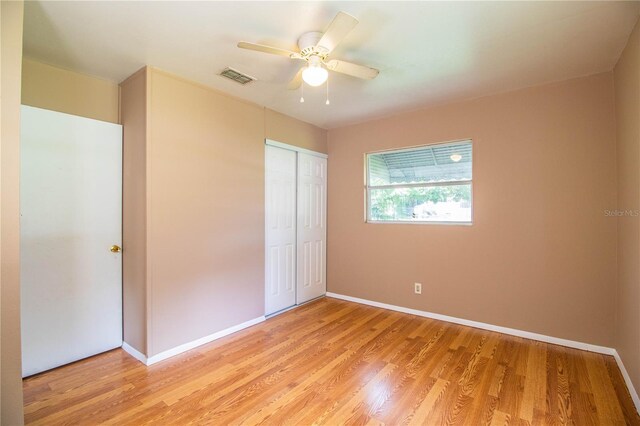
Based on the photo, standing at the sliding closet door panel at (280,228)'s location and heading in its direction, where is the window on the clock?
The window is roughly at 11 o'clock from the sliding closet door panel.

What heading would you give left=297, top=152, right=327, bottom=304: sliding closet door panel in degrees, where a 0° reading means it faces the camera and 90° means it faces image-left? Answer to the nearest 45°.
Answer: approximately 315°

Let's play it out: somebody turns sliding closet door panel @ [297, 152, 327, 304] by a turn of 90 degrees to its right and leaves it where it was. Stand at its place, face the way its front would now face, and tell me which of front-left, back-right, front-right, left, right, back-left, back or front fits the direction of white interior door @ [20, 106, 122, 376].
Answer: front

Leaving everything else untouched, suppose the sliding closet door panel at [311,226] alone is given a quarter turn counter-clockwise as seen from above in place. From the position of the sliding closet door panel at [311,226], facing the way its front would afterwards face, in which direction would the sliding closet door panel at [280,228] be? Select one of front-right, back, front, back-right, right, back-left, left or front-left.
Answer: back

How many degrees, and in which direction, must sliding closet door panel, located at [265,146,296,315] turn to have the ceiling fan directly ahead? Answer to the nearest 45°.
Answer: approximately 45° to its right

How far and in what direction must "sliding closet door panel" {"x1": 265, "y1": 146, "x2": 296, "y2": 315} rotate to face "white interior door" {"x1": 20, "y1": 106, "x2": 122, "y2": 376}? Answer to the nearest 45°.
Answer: approximately 90° to its right

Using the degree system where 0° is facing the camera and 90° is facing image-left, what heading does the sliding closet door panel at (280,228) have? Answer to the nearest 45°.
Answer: approximately 315°

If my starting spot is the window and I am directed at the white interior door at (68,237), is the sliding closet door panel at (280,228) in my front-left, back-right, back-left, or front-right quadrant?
front-right
